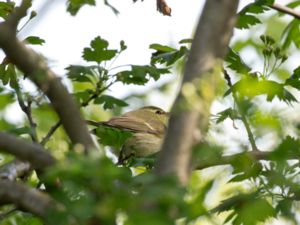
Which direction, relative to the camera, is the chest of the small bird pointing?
to the viewer's right

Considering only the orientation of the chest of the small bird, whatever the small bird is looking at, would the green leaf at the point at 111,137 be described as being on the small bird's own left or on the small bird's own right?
on the small bird's own right

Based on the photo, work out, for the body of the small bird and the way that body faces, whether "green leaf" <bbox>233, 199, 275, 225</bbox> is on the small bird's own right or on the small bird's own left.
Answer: on the small bird's own right
